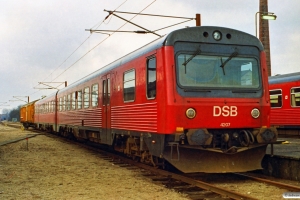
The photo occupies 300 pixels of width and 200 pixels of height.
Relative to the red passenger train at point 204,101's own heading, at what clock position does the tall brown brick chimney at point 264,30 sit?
The tall brown brick chimney is roughly at 8 o'clock from the red passenger train.

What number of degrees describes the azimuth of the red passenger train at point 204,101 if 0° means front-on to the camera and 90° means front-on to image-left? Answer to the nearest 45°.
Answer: approximately 315°
